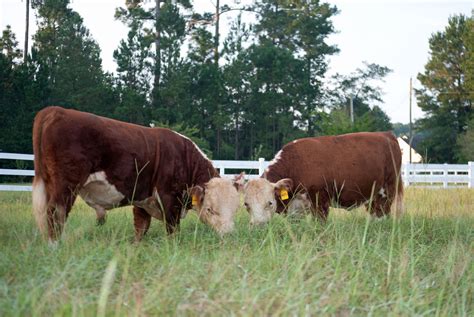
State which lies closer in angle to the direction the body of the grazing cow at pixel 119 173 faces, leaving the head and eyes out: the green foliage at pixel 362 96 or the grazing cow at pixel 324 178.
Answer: the grazing cow

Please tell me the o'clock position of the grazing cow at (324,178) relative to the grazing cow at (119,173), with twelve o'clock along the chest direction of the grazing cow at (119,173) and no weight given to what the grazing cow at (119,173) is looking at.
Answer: the grazing cow at (324,178) is roughly at 11 o'clock from the grazing cow at (119,173).

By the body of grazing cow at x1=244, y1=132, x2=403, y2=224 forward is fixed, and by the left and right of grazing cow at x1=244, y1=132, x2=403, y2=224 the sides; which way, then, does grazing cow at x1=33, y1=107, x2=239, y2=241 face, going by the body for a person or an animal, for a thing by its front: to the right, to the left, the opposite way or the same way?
the opposite way

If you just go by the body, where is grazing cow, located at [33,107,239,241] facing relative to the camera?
to the viewer's right

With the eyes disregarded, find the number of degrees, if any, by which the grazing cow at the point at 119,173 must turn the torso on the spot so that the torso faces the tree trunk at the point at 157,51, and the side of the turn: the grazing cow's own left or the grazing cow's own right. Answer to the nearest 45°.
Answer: approximately 90° to the grazing cow's own left

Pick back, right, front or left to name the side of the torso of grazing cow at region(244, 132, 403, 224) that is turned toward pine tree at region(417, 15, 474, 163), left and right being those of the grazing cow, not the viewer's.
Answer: right

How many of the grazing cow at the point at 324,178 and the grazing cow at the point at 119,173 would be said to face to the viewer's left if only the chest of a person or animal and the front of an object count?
1

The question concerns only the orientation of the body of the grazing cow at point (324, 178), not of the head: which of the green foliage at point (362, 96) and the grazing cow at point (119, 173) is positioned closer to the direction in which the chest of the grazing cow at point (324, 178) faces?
the grazing cow

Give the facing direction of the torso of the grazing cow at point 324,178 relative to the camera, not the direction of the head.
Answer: to the viewer's left

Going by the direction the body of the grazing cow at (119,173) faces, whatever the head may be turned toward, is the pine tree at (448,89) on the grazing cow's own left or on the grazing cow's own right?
on the grazing cow's own left

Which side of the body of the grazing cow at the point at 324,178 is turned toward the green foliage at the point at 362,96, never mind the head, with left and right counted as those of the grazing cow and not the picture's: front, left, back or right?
right
